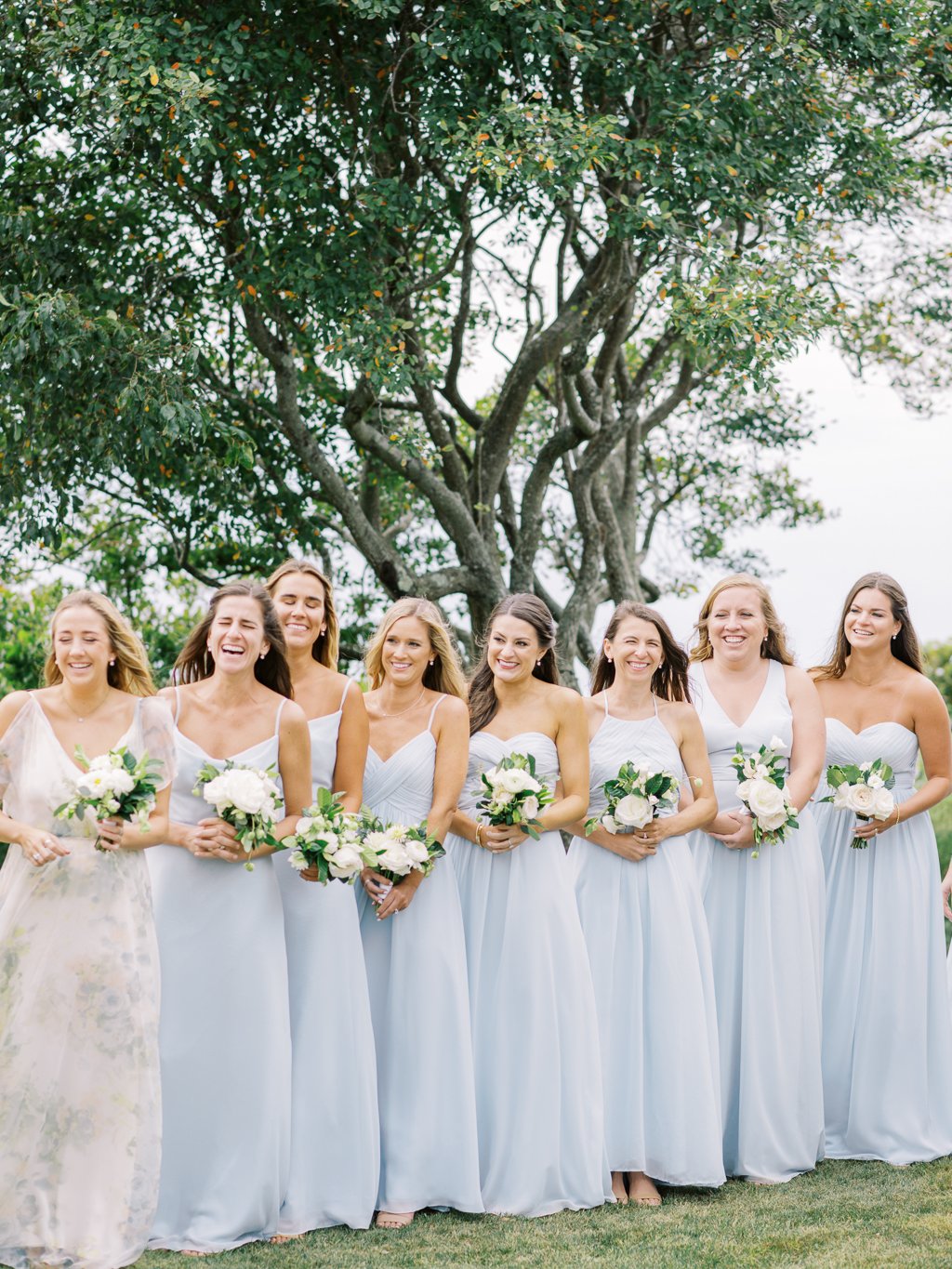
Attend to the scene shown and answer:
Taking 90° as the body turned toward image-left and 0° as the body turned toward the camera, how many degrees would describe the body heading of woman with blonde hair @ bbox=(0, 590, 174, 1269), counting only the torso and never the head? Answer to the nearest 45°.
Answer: approximately 0°

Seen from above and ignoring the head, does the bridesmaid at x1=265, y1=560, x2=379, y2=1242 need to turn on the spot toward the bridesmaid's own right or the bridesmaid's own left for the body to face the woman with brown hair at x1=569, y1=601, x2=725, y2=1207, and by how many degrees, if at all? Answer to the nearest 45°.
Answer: approximately 135° to the bridesmaid's own left

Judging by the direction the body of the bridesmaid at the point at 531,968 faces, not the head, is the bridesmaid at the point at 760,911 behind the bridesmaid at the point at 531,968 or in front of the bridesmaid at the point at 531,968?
behind

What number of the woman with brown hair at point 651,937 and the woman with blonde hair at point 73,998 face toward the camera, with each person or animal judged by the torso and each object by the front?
2

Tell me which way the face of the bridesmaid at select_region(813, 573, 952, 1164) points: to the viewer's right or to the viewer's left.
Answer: to the viewer's left

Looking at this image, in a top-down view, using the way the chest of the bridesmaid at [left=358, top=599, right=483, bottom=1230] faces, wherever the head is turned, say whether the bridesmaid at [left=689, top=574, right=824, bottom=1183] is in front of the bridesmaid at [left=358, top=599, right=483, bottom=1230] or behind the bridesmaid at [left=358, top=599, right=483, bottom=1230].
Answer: behind

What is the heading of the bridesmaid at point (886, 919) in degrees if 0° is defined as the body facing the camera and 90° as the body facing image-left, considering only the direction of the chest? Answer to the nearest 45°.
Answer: approximately 45°
